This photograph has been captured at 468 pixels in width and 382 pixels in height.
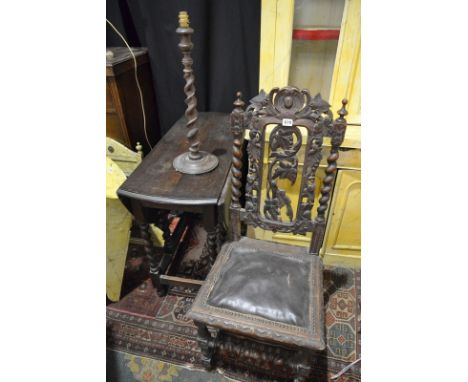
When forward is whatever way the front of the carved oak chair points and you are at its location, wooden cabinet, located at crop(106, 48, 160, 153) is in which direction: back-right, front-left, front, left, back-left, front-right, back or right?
back-right

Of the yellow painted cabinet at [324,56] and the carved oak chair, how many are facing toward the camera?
2

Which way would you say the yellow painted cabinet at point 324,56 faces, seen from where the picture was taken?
facing the viewer

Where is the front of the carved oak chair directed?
toward the camera

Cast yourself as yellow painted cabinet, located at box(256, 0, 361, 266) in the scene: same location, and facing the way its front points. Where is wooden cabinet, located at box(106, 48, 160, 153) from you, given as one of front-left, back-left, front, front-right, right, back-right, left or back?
right
